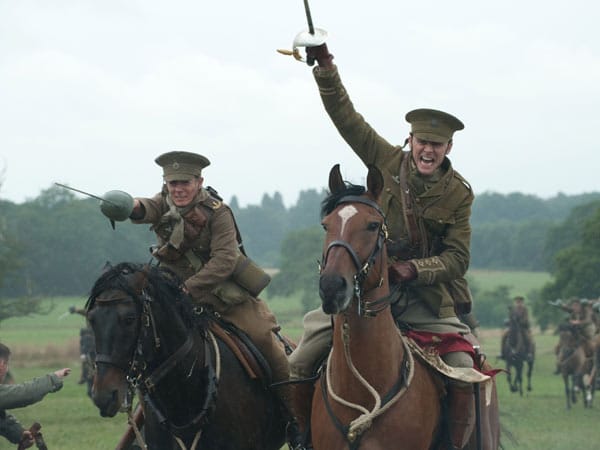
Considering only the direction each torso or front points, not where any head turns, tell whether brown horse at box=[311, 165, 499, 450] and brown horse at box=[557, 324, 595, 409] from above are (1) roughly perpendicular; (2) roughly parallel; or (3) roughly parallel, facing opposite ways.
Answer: roughly parallel

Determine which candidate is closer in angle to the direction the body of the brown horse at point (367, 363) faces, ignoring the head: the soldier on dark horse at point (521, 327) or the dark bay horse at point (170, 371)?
the dark bay horse

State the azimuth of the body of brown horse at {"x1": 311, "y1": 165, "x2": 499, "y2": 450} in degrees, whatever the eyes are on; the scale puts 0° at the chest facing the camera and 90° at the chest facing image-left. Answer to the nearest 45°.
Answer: approximately 45°

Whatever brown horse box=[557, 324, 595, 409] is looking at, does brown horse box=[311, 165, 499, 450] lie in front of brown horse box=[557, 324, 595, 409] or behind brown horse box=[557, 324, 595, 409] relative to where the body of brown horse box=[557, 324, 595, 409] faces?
in front

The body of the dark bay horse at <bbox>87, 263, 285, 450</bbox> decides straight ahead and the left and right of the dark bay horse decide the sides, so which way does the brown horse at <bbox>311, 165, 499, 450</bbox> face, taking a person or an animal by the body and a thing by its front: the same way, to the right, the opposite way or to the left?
the same way

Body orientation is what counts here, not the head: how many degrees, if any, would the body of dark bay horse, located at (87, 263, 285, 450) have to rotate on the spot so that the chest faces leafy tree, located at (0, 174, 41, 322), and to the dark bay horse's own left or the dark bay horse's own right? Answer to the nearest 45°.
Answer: approximately 135° to the dark bay horse's own right

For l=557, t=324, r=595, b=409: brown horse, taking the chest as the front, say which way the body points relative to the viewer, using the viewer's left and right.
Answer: facing the viewer and to the left of the viewer

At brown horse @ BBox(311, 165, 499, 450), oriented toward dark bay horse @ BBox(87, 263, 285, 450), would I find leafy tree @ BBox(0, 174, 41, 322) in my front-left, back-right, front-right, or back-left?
front-right

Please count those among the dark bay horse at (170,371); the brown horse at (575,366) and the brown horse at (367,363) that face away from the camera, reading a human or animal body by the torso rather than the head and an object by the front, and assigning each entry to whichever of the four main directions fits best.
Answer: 0

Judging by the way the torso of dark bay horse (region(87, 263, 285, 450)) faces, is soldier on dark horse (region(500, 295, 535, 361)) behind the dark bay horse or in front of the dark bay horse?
behind

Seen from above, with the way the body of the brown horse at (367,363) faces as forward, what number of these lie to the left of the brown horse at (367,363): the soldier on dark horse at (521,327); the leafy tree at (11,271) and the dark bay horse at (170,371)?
0

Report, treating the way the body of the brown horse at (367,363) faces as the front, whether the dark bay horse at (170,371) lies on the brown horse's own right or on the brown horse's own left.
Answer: on the brown horse's own right
